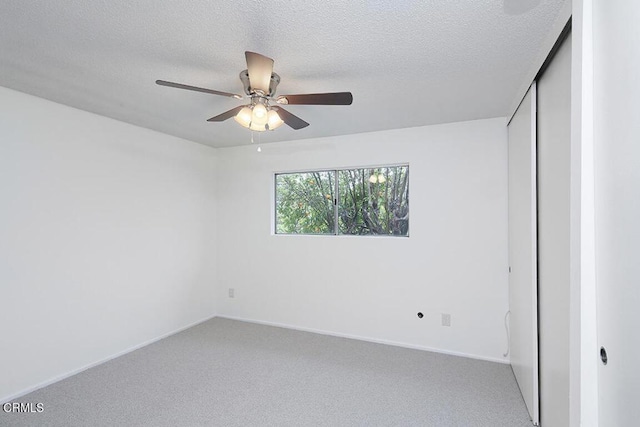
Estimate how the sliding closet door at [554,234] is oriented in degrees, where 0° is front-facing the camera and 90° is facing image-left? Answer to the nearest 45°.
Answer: approximately 90°

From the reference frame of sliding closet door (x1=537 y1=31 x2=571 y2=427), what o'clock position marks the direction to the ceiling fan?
The ceiling fan is roughly at 11 o'clock from the sliding closet door.
